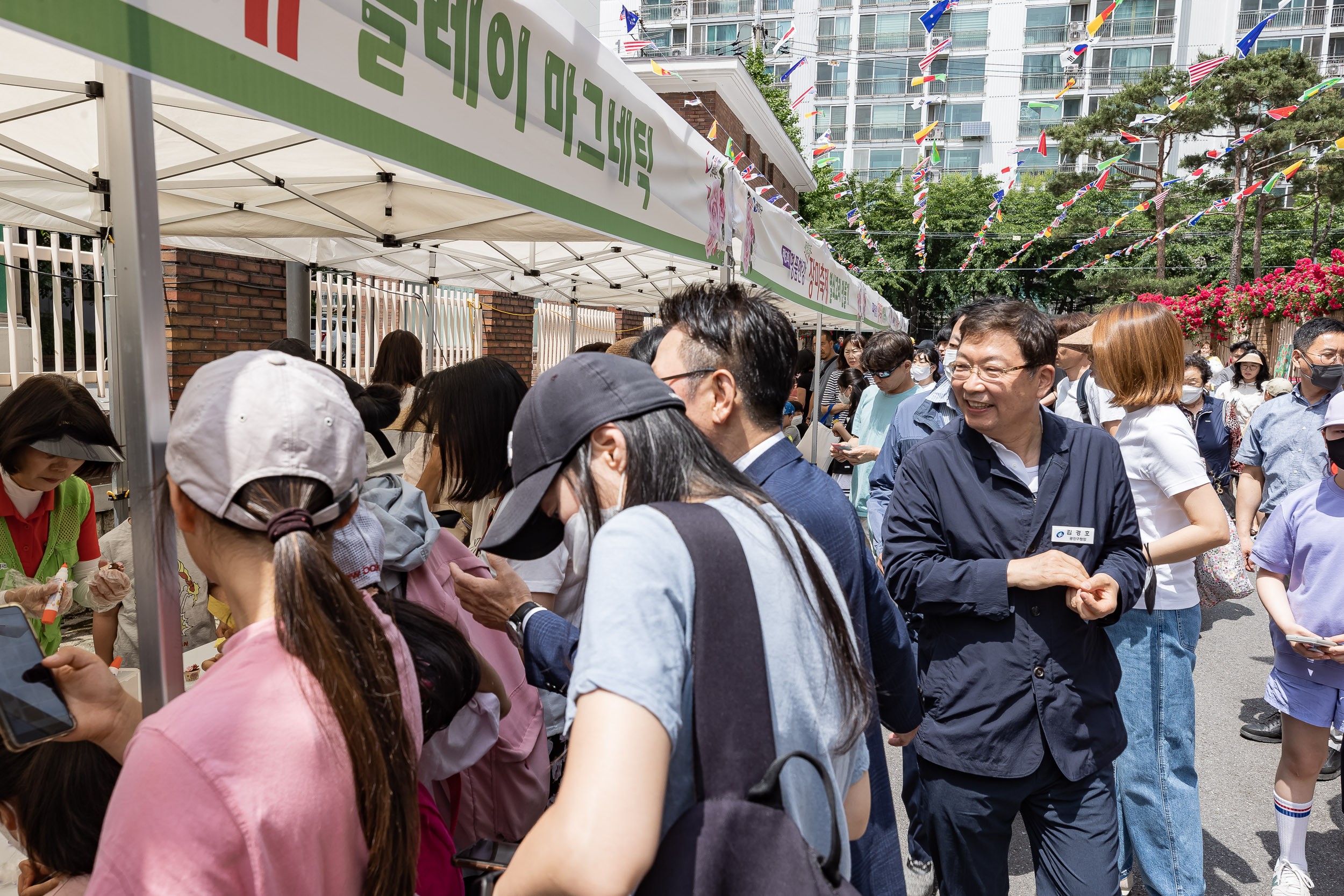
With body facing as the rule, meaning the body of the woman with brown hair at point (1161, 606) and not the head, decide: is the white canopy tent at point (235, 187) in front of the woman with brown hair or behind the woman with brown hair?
in front

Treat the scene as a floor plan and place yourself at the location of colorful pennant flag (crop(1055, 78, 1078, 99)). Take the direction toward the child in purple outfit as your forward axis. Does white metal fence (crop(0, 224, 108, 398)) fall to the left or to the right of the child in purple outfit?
right

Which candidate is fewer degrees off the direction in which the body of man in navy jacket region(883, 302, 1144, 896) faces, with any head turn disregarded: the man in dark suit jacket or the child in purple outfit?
the man in dark suit jacket

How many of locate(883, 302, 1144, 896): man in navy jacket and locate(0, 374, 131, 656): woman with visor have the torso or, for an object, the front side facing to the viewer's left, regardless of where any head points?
0

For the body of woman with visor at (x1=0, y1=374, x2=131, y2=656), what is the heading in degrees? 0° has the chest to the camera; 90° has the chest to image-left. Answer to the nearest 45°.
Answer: approximately 315°

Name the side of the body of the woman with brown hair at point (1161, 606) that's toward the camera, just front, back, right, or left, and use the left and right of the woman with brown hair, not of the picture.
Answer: left

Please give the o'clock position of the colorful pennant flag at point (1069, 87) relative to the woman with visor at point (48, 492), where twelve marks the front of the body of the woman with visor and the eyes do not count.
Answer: The colorful pennant flag is roughly at 10 o'clock from the woman with visor.

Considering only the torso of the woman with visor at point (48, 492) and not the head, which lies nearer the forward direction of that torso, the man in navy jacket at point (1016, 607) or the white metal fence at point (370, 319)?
the man in navy jacket

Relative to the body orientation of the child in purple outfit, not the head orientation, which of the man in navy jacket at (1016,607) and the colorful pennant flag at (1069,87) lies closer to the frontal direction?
the man in navy jacket

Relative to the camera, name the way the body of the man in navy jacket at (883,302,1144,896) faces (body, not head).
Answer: toward the camera

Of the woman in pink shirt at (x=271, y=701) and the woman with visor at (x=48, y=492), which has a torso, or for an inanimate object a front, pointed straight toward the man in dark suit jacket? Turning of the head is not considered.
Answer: the woman with visor

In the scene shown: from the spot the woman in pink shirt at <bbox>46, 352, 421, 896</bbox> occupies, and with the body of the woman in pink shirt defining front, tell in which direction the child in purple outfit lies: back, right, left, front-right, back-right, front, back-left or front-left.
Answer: back-right
